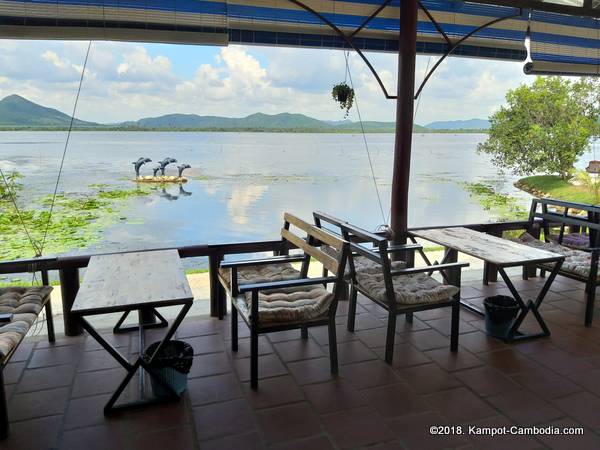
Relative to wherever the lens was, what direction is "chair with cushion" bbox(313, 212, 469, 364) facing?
facing away from the viewer and to the right of the viewer

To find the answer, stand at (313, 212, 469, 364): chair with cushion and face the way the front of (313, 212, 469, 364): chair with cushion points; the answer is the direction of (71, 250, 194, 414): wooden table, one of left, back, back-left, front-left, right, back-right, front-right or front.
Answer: back

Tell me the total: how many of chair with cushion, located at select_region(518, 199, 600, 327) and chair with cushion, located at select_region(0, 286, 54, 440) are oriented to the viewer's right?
1

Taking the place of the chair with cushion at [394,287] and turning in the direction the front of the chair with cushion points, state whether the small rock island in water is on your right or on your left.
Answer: on your left

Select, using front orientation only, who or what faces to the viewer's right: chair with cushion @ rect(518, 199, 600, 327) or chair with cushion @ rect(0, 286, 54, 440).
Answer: chair with cushion @ rect(0, 286, 54, 440)

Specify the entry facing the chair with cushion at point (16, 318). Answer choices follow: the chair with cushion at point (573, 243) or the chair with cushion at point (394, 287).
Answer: the chair with cushion at point (573, 243)

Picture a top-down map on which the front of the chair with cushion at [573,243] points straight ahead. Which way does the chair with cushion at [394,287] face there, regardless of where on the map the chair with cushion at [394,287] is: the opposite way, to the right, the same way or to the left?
the opposite way

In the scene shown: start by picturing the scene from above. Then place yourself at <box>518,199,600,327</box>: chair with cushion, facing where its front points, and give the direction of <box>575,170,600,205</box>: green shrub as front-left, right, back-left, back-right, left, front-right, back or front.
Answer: back-right

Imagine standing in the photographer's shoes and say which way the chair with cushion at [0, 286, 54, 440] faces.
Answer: facing to the right of the viewer

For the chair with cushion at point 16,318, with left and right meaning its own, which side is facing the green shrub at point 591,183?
front

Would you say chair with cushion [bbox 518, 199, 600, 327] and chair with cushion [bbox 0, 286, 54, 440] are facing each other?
yes

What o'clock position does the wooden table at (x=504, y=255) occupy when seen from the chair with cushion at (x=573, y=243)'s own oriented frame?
The wooden table is roughly at 11 o'clock from the chair with cushion.

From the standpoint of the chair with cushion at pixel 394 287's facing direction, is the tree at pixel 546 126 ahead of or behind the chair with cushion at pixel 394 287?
ahead

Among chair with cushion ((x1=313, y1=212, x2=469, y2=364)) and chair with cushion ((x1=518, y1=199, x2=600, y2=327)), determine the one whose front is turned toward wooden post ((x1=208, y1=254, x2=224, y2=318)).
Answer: chair with cushion ((x1=518, y1=199, x2=600, y2=327))

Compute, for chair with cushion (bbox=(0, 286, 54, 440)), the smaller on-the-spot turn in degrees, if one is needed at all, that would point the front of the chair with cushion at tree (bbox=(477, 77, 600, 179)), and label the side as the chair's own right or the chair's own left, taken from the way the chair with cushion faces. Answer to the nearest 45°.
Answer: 0° — it already faces it
